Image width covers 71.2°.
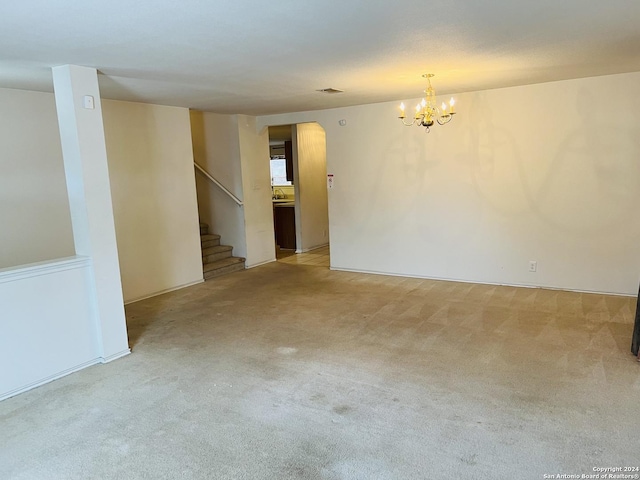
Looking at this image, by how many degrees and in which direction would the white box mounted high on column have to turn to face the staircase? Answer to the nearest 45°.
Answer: approximately 90° to its left

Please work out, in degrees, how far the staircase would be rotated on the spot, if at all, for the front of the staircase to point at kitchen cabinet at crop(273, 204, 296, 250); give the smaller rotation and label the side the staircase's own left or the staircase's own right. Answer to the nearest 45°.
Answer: approximately 90° to the staircase's own left

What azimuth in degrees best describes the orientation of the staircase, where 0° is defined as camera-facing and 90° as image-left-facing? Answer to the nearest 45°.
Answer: approximately 315°

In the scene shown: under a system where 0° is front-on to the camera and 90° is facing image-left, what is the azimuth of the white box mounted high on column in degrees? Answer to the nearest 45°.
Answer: approximately 315°

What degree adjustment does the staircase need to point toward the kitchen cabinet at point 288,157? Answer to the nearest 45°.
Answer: approximately 90° to its left

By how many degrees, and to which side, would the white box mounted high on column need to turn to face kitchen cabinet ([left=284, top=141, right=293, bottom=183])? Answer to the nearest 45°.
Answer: approximately 90° to its left

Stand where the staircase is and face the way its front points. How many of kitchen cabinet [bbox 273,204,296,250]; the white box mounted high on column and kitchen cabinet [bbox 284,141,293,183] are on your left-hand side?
2

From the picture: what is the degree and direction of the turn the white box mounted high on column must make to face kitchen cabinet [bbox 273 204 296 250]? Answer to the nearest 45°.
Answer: approximately 90° to its left

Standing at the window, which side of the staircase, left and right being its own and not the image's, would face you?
left
